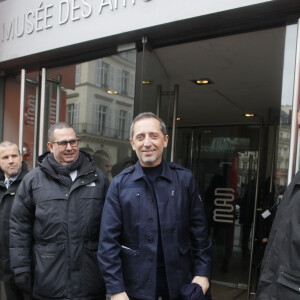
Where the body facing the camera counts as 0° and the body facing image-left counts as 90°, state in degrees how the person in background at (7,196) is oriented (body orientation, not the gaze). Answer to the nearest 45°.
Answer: approximately 0°

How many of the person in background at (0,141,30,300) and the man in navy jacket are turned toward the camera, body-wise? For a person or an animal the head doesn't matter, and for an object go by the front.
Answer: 2

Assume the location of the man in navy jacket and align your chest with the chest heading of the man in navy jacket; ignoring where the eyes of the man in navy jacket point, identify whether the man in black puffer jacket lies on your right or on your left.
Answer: on your right

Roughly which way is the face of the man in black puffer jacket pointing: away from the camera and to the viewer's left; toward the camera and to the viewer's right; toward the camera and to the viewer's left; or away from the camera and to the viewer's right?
toward the camera and to the viewer's right

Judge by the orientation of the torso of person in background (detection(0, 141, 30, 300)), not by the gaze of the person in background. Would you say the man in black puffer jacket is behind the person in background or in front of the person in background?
in front

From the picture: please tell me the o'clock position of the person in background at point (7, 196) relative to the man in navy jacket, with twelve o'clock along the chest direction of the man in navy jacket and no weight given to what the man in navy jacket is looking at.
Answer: The person in background is roughly at 4 o'clock from the man in navy jacket.

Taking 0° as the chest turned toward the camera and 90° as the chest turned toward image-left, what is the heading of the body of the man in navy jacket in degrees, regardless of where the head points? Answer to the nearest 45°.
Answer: approximately 0°
